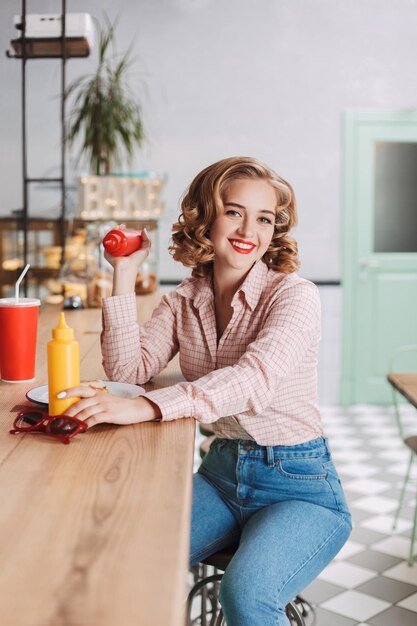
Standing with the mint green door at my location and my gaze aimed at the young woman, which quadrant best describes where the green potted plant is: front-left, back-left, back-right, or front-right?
front-right

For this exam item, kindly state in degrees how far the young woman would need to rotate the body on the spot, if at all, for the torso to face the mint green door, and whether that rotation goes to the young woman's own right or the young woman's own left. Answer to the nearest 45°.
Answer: approximately 135° to the young woman's own right

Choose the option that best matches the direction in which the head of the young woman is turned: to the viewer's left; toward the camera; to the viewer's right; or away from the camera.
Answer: toward the camera

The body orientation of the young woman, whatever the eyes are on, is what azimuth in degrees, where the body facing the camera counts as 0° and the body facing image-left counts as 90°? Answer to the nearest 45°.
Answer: approximately 45°

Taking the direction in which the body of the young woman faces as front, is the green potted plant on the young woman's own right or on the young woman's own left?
on the young woman's own right
